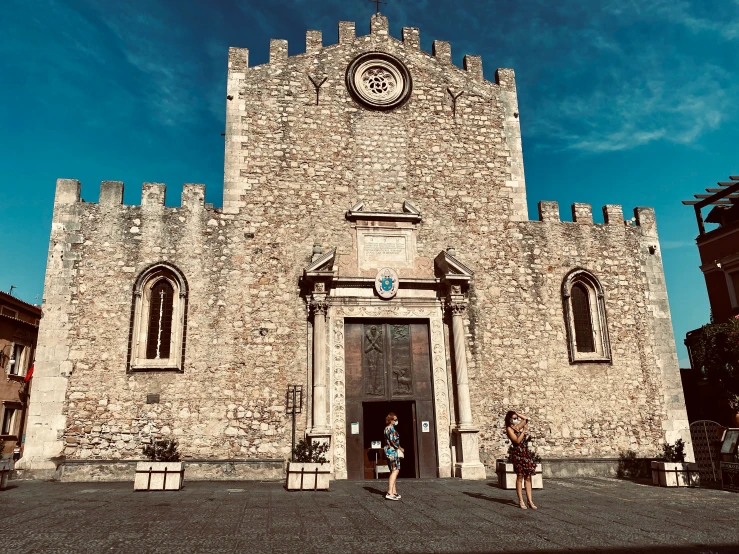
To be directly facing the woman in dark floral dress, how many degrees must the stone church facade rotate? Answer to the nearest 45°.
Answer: approximately 45° to its left

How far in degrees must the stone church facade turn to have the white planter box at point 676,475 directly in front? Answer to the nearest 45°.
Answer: approximately 90° to its left

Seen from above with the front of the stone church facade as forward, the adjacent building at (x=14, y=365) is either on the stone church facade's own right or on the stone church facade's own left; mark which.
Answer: on the stone church facade's own right

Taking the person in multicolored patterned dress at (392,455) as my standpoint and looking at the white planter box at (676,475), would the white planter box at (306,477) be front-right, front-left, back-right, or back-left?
back-left

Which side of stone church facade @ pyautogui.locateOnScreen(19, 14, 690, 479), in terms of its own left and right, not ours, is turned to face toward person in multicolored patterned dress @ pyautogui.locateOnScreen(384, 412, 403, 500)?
front

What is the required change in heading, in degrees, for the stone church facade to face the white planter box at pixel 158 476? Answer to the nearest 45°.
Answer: approximately 45° to its right

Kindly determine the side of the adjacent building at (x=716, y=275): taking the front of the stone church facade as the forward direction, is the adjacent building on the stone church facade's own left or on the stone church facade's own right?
on the stone church facade's own left

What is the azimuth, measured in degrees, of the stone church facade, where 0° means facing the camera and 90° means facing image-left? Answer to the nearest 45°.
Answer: approximately 0°

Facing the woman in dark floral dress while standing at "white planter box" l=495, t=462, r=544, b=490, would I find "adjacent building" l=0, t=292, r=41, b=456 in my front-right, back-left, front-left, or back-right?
back-right
